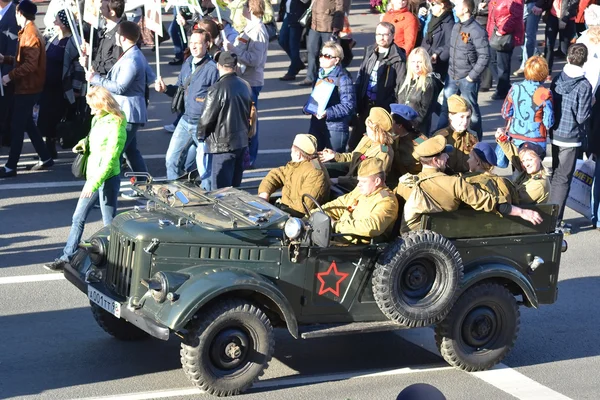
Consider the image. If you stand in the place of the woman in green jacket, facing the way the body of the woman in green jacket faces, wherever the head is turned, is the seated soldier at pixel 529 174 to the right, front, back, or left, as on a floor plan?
back

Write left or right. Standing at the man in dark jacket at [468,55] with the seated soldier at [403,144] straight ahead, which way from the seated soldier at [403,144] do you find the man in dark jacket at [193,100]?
right

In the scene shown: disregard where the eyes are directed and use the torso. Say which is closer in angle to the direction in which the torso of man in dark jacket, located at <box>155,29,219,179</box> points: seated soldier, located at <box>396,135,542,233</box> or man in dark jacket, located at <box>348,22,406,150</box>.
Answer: the seated soldier

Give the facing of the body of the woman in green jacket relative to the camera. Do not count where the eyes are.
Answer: to the viewer's left

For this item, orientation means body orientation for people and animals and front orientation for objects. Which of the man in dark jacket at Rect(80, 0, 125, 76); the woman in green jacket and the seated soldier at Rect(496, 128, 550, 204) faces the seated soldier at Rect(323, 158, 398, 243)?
the seated soldier at Rect(496, 128, 550, 204)

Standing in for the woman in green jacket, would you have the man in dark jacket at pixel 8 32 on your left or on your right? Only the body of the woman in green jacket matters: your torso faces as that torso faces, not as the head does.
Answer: on your right

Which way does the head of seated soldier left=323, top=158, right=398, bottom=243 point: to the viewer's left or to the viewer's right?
to the viewer's left
